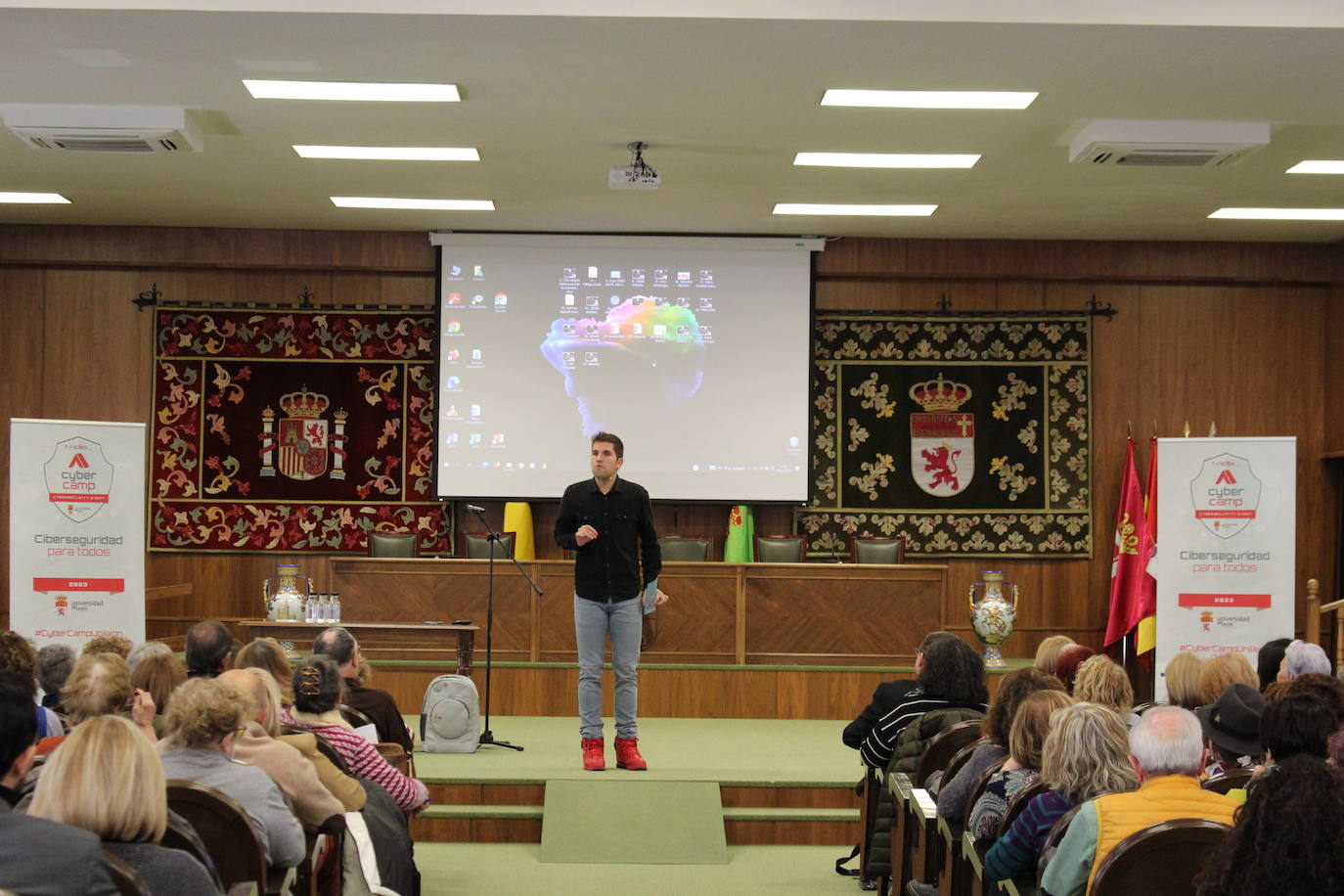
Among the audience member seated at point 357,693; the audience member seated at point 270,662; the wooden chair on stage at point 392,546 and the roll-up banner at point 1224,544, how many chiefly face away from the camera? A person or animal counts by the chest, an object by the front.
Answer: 2

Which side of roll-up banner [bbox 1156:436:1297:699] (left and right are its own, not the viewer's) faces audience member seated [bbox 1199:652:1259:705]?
front

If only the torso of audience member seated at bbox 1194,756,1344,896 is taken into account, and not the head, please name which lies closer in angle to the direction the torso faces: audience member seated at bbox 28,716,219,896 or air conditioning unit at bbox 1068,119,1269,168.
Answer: the air conditioning unit

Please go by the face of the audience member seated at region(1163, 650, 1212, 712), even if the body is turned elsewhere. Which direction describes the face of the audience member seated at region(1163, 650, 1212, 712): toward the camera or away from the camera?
away from the camera

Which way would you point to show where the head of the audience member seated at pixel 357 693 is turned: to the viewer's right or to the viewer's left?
to the viewer's right

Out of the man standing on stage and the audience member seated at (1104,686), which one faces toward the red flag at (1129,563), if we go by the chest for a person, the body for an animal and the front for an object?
the audience member seated

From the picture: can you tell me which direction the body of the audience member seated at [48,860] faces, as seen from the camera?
away from the camera

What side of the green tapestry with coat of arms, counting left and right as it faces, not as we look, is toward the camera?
front

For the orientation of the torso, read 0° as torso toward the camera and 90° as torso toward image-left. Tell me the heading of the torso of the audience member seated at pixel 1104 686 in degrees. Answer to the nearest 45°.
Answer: approximately 180°

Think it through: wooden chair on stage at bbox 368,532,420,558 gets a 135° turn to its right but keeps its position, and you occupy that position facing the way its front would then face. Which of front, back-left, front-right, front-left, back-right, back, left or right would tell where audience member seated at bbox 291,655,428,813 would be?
back-left

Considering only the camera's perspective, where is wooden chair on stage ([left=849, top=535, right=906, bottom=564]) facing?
facing the viewer

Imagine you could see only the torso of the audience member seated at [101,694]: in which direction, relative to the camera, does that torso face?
away from the camera

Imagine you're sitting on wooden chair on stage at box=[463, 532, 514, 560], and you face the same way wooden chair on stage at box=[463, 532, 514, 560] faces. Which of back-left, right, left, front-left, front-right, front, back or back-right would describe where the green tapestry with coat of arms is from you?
left

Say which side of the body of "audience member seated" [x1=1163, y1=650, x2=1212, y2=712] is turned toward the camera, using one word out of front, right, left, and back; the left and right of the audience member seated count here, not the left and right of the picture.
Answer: back

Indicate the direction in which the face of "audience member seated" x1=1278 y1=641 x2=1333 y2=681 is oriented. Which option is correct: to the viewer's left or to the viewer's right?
to the viewer's left

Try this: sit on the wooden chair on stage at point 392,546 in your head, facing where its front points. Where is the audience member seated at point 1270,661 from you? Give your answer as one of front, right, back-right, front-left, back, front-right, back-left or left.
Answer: front-left

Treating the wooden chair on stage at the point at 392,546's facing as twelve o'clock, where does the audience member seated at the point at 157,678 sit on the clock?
The audience member seated is roughly at 12 o'clock from the wooden chair on stage.

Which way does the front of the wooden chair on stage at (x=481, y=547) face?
toward the camera

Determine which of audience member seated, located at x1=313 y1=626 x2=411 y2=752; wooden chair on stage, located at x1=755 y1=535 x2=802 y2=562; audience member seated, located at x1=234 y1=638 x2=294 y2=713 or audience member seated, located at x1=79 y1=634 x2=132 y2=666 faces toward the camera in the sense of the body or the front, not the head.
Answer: the wooden chair on stage

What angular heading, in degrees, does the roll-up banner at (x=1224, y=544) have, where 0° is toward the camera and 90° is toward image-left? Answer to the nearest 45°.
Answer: approximately 0°

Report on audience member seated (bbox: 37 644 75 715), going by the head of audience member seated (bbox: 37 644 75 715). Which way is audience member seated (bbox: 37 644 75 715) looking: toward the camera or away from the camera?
away from the camera

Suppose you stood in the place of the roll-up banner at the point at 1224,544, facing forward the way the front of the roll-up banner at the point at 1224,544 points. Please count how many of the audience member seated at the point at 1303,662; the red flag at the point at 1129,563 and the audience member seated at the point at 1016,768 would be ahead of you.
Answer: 2

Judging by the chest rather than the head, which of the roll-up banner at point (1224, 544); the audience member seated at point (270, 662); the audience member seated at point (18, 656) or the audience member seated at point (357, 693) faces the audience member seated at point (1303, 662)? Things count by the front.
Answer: the roll-up banner

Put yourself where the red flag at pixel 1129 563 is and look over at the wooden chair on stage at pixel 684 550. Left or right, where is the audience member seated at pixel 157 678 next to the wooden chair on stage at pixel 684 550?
left
